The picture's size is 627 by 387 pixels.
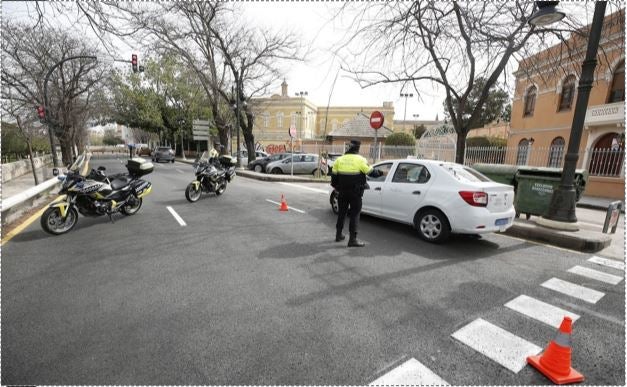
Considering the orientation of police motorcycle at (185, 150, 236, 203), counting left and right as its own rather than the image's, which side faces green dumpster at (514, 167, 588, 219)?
left

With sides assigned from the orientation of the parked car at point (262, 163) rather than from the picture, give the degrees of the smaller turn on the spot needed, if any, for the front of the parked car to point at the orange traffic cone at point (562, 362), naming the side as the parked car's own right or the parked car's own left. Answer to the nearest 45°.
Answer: approximately 90° to the parked car's own left

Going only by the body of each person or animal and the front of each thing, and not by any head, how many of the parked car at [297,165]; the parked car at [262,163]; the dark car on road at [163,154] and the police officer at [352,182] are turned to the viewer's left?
2

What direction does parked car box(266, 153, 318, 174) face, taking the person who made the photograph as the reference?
facing to the left of the viewer

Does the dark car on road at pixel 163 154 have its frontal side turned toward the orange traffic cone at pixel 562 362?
yes

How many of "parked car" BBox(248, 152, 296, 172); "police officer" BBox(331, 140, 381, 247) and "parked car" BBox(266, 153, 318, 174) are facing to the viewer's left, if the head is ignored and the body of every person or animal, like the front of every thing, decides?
2

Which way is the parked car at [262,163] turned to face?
to the viewer's left

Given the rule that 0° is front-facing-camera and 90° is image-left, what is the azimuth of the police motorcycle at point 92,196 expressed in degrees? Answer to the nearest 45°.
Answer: approximately 45°

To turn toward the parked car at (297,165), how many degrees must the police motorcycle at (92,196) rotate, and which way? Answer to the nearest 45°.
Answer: approximately 180°

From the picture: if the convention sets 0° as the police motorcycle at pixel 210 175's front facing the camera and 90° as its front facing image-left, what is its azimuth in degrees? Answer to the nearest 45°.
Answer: approximately 45°

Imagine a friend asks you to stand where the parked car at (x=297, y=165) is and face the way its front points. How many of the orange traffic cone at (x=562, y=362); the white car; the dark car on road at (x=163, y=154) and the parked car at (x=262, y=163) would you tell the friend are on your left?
2

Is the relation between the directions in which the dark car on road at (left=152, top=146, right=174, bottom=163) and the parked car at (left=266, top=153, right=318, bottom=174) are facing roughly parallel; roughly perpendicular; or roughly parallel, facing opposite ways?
roughly perpendicular

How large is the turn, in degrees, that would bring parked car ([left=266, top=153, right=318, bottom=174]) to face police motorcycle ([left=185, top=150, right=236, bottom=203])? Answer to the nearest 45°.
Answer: approximately 90° to its left
